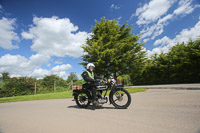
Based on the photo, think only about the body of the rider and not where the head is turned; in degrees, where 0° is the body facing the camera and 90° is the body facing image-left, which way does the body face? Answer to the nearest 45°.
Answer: approximately 315°

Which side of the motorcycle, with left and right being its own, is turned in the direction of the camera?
right

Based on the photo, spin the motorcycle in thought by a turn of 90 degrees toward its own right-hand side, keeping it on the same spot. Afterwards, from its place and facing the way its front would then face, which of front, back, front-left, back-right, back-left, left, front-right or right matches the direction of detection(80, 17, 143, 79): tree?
back

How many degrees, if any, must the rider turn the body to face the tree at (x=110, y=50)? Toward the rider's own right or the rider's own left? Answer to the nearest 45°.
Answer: approximately 135° to the rider's own left
